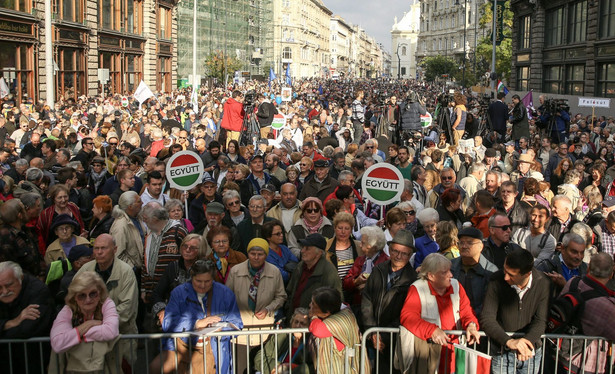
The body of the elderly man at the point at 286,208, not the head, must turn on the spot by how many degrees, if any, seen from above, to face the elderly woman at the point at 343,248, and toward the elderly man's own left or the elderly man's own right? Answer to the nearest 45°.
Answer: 0° — they already face them

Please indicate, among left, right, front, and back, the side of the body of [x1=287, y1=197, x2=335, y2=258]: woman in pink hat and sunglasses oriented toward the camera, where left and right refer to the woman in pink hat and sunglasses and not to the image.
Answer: front

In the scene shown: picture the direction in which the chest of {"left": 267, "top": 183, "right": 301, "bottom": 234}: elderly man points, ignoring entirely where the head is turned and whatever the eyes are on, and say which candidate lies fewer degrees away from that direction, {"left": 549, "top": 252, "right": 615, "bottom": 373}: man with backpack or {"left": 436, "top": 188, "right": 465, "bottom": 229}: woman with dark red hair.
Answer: the man with backpack

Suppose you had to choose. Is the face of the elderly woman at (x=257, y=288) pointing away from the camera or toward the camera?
toward the camera

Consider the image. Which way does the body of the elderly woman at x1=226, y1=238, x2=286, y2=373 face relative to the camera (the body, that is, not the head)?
toward the camera

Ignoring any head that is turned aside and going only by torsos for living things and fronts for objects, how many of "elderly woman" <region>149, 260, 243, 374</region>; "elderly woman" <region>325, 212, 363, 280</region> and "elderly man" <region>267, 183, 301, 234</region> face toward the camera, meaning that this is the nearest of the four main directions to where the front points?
3

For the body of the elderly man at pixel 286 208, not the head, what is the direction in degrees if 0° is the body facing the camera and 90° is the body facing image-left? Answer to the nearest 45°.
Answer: approximately 0°

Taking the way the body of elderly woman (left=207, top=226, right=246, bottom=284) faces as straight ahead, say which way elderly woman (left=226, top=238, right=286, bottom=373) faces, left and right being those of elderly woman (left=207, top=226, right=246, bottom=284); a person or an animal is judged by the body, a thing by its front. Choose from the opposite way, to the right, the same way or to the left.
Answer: the same way

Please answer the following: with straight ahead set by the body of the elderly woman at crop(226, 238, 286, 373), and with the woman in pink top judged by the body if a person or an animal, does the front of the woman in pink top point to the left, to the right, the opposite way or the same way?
the same way

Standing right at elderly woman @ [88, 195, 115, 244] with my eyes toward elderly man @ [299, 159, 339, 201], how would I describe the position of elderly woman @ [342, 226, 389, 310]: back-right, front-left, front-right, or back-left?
front-right

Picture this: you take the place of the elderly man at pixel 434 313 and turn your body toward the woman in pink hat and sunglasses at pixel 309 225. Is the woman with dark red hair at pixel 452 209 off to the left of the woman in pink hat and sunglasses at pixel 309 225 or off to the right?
right

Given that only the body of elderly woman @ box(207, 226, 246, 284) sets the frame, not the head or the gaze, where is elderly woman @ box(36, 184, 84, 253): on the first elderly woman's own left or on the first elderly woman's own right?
on the first elderly woman's own right

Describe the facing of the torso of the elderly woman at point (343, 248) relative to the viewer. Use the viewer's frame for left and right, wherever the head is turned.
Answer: facing the viewer

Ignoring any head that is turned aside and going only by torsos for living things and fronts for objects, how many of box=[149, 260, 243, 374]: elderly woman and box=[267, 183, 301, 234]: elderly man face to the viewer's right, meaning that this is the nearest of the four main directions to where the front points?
0

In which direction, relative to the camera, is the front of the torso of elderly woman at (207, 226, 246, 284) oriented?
toward the camera

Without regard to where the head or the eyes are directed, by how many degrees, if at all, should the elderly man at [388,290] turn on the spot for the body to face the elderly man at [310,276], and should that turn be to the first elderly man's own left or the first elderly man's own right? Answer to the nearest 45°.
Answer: approximately 90° to the first elderly man's own right

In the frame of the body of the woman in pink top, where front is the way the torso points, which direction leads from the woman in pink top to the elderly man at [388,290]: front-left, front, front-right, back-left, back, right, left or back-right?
left

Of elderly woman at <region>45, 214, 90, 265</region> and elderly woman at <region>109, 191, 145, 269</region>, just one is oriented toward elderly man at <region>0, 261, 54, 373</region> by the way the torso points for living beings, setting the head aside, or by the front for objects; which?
elderly woman at <region>45, 214, 90, 265</region>
